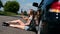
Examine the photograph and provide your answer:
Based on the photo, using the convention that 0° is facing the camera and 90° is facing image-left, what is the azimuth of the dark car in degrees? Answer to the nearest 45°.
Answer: approximately 180°
